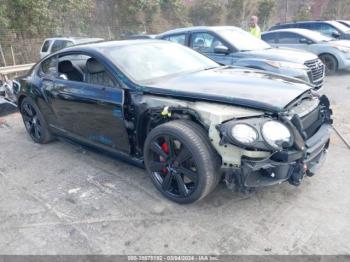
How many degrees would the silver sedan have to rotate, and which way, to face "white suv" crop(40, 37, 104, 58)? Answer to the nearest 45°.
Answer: approximately 135° to its right

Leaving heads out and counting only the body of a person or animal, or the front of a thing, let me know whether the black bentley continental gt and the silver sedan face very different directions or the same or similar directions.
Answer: same or similar directions

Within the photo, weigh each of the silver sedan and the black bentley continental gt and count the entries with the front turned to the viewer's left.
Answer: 0

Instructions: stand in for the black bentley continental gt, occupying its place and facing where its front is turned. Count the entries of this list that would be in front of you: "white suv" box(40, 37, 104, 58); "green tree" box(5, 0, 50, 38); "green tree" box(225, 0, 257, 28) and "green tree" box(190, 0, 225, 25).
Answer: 0

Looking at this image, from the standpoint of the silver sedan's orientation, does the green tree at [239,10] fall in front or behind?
behind

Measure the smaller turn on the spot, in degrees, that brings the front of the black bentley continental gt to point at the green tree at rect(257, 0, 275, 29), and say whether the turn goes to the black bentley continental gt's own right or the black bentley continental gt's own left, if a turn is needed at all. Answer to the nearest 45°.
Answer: approximately 135° to the black bentley continental gt's own left

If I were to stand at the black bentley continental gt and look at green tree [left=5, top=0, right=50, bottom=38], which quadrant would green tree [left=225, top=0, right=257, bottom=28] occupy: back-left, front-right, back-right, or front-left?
front-right

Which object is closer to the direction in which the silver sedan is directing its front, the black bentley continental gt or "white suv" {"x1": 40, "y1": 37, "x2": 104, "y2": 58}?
the black bentley continental gt

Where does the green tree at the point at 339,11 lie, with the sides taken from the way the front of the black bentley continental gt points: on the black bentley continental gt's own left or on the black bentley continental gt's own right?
on the black bentley continental gt's own left

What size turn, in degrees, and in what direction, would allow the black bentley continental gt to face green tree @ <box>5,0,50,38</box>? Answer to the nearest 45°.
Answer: approximately 180°

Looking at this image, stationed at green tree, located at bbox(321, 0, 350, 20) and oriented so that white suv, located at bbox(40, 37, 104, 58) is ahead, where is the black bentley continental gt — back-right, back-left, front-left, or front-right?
front-left

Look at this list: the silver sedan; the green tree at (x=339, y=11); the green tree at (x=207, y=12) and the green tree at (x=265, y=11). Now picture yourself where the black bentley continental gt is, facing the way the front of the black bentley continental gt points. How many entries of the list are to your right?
0

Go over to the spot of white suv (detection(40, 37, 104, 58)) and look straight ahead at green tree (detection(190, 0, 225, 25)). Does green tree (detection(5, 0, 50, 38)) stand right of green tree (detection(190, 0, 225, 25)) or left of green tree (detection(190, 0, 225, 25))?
left

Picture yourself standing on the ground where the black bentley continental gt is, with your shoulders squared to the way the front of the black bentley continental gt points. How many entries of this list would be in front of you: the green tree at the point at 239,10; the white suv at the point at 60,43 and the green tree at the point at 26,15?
0

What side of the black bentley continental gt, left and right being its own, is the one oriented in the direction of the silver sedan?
left

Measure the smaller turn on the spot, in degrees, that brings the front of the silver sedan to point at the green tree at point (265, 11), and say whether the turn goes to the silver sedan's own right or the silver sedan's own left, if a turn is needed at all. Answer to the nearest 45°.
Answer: approximately 135° to the silver sedan's own left

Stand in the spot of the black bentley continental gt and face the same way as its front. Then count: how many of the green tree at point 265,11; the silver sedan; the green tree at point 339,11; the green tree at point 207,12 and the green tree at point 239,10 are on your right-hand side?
0

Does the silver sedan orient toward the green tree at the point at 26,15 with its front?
no

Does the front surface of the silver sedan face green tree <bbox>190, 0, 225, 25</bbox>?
no

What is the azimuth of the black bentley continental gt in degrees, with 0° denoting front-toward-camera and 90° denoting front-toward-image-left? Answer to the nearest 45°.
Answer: approximately 315°
